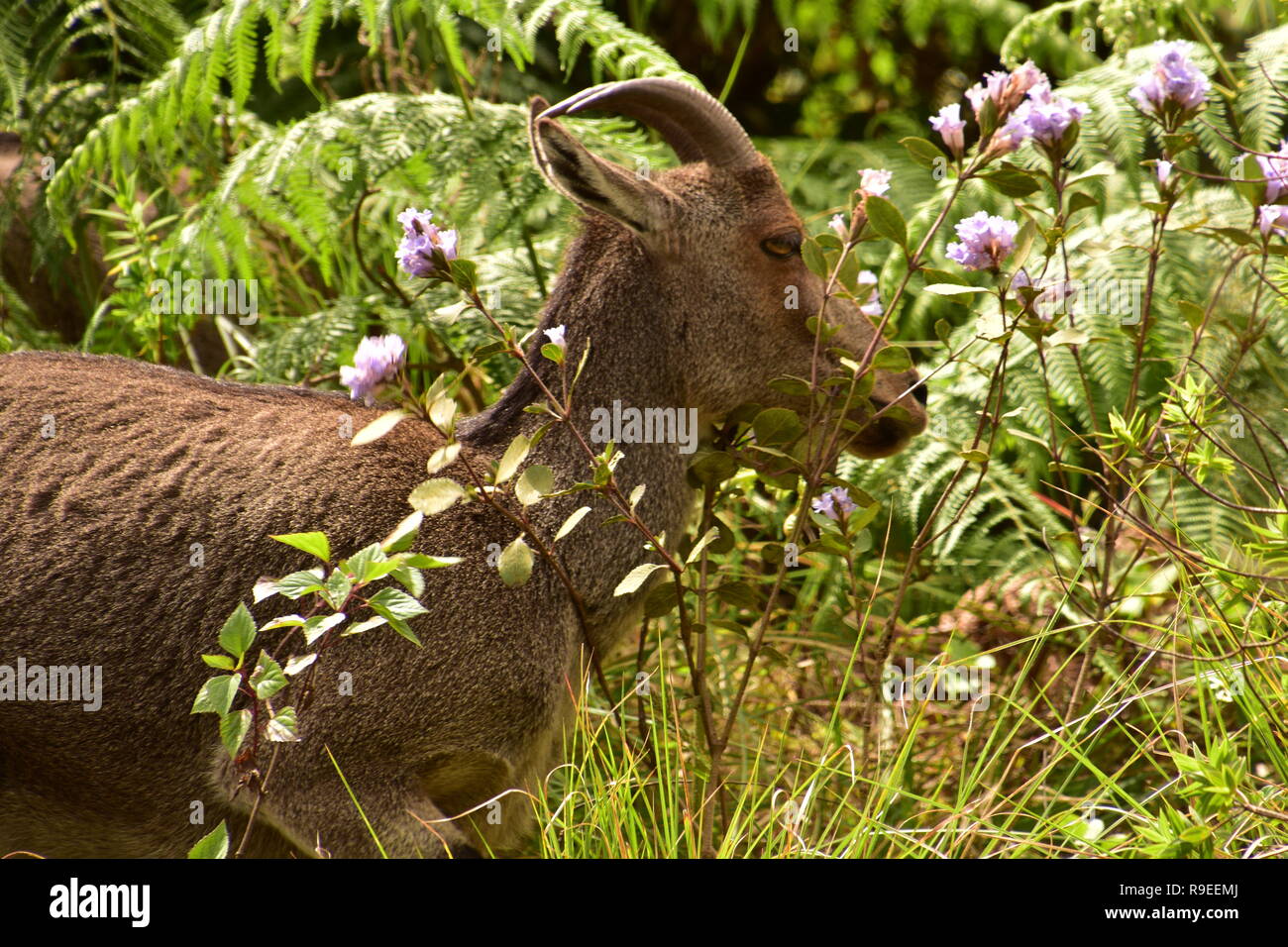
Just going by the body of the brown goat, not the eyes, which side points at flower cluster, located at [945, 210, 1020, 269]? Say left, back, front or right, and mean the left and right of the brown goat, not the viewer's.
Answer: front

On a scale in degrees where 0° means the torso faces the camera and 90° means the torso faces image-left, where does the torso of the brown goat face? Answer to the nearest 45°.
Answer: approximately 270°

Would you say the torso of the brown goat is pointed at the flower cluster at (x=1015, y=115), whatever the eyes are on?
yes

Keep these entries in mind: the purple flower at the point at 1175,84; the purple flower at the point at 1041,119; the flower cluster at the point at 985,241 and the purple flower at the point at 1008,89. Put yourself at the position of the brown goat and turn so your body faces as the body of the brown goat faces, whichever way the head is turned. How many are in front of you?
4

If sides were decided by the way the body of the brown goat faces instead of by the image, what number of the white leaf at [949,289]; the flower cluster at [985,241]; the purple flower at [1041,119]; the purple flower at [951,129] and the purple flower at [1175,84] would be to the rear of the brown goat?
0

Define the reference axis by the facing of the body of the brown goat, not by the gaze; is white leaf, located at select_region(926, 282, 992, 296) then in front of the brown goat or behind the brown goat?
in front

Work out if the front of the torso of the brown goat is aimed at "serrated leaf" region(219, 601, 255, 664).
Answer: no

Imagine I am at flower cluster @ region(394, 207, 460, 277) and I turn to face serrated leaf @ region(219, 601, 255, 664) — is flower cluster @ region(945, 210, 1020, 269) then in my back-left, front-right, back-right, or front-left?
back-left

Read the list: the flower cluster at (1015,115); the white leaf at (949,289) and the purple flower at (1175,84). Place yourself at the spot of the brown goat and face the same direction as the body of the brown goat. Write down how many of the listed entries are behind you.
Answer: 0

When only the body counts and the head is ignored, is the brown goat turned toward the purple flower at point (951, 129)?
yes

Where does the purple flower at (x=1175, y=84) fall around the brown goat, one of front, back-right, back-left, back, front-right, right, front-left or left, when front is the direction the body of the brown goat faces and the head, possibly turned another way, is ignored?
front
